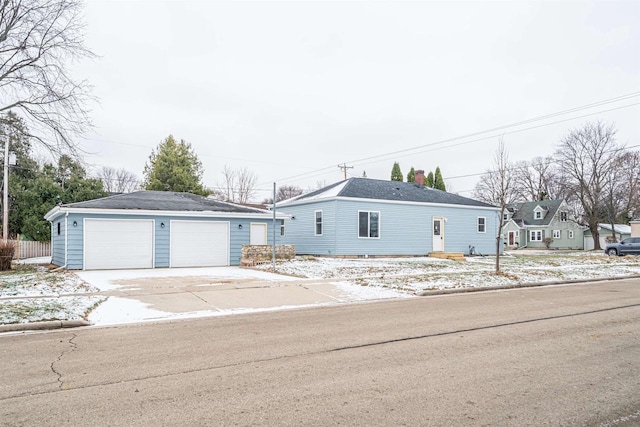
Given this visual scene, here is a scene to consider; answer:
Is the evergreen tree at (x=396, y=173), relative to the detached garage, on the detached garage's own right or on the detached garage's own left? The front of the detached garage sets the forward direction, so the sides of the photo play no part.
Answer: on the detached garage's own left

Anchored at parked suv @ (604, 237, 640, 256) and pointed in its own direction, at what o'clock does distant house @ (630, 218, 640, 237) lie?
The distant house is roughly at 3 o'clock from the parked suv.

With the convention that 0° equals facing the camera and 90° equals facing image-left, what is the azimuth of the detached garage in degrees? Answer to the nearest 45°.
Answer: approximately 0°

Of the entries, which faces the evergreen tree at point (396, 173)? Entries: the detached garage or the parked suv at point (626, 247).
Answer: the parked suv

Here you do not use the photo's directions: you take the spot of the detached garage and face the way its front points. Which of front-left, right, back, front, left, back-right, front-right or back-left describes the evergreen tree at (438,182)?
back-left

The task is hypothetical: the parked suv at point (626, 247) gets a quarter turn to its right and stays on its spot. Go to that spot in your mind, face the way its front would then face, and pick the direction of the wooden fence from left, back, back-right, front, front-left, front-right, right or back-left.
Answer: back-left

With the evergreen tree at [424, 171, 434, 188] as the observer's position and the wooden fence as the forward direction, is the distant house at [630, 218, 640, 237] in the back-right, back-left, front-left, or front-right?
back-left

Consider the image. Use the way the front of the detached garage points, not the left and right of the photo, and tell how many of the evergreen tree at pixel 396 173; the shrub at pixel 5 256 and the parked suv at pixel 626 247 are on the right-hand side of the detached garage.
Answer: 1

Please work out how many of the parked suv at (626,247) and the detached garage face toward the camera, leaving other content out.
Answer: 1

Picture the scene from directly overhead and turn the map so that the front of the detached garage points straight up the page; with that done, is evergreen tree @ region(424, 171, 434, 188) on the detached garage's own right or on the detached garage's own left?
on the detached garage's own left

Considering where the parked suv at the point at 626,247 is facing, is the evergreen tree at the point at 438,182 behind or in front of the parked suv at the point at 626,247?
in front

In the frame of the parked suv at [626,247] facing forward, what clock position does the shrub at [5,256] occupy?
The shrub is roughly at 10 o'clock from the parked suv.

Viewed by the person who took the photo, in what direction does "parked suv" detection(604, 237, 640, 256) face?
facing to the left of the viewer

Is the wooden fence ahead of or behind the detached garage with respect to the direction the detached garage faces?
behind

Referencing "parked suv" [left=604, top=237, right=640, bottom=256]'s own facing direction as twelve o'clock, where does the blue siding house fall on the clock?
The blue siding house is roughly at 10 o'clock from the parked suv.
